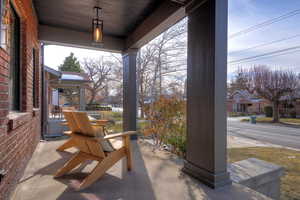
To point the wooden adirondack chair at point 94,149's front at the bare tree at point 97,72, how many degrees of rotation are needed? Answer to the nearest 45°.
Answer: approximately 45° to its left

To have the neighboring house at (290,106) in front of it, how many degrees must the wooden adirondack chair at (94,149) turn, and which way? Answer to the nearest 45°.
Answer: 0° — it already faces it

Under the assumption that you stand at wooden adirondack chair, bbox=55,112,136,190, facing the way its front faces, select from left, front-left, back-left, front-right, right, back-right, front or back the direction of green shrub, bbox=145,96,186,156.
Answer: front

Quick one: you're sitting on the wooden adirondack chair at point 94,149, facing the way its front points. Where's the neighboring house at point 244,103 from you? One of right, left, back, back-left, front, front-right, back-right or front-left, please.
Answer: front

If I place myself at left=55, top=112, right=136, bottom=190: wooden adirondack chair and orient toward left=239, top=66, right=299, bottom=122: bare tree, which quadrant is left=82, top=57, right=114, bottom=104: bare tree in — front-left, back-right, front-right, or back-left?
front-left

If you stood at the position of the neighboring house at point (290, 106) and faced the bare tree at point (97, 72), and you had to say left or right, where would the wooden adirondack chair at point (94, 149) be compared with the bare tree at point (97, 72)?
left

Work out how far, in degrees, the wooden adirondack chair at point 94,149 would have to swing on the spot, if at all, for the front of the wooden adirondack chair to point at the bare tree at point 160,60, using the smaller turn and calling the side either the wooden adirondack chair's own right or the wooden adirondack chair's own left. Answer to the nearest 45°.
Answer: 0° — it already faces it

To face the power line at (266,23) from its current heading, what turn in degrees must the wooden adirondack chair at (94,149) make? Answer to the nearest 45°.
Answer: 0° — it already faces it

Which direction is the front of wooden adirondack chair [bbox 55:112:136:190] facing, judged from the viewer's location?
facing away from the viewer and to the right of the viewer

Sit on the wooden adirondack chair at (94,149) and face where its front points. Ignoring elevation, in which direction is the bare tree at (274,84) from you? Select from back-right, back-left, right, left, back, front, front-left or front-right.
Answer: front
